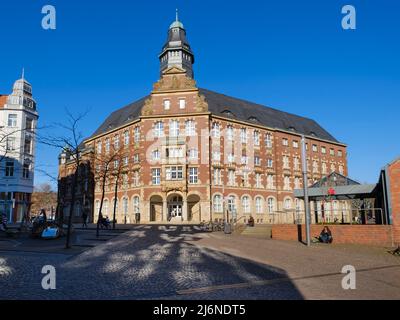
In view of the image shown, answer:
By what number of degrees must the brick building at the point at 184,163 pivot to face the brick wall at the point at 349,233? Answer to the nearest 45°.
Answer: approximately 45° to its left

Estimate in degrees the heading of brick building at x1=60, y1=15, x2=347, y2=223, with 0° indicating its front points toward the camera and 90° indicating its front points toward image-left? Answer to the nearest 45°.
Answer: approximately 0°
